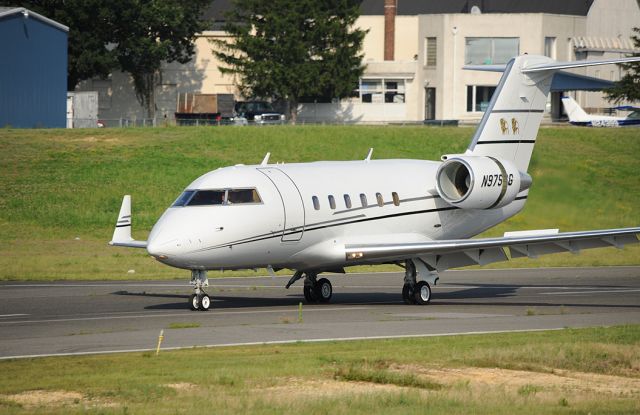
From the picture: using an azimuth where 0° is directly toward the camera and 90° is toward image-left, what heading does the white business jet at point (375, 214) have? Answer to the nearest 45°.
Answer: approximately 45°
